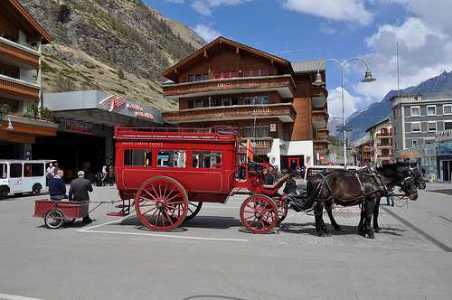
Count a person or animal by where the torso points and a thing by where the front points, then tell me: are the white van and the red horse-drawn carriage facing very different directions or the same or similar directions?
very different directions

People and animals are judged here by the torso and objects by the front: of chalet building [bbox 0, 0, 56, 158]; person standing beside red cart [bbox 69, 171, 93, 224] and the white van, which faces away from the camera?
the person standing beside red cart

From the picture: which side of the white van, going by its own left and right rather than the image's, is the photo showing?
left

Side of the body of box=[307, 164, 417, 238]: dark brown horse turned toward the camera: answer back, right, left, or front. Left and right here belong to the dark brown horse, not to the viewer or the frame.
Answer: right

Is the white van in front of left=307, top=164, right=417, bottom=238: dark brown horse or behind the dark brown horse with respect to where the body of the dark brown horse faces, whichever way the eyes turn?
behind

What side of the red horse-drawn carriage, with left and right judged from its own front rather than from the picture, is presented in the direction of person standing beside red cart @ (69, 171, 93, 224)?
back

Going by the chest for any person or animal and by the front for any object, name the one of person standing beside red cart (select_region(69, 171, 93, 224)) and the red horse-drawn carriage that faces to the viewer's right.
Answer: the red horse-drawn carriage

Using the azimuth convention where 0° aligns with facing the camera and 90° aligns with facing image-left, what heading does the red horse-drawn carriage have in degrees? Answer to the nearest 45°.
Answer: approximately 270°

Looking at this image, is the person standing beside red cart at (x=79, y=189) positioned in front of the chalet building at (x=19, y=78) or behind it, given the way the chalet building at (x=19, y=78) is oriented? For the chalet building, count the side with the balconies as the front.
in front

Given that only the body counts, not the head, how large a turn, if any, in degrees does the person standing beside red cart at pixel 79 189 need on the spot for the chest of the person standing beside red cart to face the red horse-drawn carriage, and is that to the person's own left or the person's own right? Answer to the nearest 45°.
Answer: approximately 135° to the person's own right

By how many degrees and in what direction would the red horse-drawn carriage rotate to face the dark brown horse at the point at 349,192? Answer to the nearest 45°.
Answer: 0° — it already faces it

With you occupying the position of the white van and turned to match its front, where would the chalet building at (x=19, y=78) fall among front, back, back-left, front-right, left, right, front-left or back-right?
right

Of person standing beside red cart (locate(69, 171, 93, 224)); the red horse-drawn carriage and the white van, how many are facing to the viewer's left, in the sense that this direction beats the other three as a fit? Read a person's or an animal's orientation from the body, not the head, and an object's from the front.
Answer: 1

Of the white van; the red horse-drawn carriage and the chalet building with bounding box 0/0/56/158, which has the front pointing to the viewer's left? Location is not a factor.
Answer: the white van
